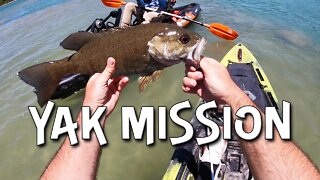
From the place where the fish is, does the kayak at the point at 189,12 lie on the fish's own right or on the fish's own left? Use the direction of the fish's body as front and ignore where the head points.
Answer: on the fish's own left

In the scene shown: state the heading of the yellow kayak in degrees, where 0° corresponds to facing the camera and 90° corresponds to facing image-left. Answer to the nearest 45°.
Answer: approximately 180°

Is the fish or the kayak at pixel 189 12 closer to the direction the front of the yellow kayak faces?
the kayak

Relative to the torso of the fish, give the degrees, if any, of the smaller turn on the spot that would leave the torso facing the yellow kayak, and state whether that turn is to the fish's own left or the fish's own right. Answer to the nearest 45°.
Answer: approximately 45° to the fish's own left

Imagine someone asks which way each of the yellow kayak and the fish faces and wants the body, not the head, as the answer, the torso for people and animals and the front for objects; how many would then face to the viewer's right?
1

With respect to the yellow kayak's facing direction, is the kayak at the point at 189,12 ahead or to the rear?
ahead

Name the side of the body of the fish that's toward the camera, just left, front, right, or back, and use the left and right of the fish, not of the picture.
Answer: right
